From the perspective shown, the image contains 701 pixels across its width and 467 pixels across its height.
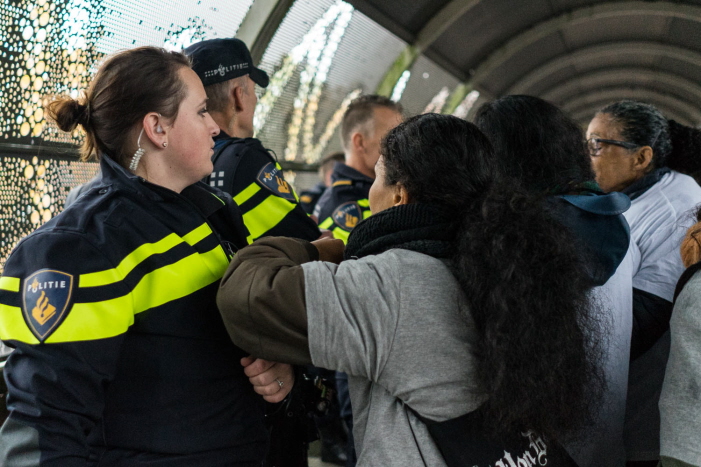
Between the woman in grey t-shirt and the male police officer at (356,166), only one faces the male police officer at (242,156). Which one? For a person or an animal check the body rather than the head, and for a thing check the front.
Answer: the woman in grey t-shirt

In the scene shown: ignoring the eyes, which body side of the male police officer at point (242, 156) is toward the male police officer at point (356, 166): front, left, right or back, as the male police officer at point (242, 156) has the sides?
front

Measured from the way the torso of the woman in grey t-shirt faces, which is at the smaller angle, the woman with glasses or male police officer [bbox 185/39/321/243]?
the male police officer

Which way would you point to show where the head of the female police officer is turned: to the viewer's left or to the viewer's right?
to the viewer's right

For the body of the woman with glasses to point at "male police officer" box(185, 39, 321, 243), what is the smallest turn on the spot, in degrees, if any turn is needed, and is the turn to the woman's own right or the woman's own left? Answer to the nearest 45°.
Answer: approximately 45° to the woman's own left

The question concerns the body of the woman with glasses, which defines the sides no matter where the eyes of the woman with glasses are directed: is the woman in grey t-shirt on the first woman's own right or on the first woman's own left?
on the first woman's own left

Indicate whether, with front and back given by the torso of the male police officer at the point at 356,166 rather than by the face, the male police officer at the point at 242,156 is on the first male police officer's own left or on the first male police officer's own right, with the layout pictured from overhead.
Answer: on the first male police officer's own right

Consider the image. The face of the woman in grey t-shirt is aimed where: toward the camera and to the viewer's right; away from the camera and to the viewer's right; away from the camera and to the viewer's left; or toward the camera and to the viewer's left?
away from the camera and to the viewer's left

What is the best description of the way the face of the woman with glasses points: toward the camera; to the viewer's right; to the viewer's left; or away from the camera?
to the viewer's left

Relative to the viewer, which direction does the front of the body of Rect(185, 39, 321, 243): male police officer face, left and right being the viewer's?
facing away from the viewer and to the right of the viewer

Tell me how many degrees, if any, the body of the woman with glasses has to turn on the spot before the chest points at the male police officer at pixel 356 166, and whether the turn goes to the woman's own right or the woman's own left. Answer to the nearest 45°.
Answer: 0° — they already face them

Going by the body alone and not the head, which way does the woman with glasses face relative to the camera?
to the viewer's left

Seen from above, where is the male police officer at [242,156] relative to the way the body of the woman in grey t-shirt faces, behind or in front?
in front
